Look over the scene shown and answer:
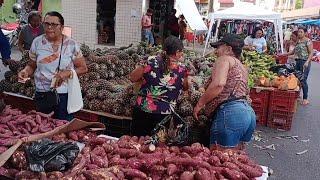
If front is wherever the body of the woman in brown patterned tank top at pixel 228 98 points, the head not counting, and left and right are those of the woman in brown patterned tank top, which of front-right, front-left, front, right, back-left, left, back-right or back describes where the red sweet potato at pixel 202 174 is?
back-left

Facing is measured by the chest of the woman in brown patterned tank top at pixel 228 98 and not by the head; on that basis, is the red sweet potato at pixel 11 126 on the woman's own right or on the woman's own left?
on the woman's own left

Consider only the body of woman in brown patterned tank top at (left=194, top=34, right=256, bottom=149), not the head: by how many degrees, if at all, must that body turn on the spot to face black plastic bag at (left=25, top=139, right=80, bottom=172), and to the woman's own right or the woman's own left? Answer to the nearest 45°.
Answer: approximately 90° to the woman's own left

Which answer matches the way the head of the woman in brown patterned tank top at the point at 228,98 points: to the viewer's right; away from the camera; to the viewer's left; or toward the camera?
to the viewer's left

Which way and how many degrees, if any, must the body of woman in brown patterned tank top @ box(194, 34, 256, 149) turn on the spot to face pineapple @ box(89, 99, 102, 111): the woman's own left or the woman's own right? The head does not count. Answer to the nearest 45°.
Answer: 0° — they already face it

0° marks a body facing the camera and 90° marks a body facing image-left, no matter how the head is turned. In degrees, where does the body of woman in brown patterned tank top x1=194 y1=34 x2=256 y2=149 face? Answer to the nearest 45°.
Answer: approximately 135°

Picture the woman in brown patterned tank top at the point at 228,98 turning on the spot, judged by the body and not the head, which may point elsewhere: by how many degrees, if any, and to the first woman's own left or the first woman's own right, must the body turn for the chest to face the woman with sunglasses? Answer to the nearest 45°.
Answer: approximately 45° to the first woman's own left

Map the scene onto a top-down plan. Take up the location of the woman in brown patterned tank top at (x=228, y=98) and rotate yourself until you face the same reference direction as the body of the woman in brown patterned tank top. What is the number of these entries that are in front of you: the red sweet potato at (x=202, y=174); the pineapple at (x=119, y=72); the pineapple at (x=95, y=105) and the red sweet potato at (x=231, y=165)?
2

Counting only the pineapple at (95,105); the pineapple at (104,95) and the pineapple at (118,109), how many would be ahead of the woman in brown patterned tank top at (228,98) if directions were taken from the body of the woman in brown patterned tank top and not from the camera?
3

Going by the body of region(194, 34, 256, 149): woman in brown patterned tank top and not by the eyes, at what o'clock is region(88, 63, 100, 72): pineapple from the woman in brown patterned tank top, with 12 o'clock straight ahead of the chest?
The pineapple is roughly at 12 o'clock from the woman in brown patterned tank top.
